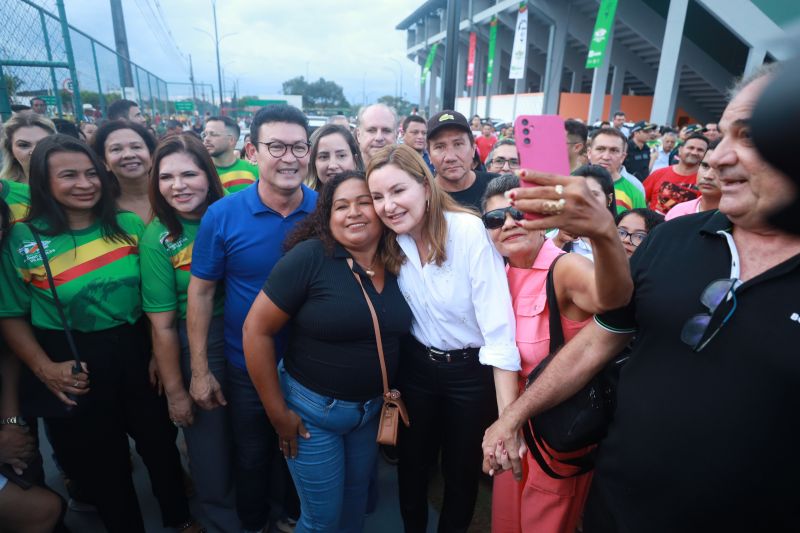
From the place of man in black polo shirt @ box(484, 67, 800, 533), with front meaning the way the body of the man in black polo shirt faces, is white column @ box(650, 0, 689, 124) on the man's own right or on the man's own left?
on the man's own right

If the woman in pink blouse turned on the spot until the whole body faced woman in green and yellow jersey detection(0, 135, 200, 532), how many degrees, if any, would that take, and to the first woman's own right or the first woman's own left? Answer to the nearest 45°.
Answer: approximately 45° to the first woman's own right

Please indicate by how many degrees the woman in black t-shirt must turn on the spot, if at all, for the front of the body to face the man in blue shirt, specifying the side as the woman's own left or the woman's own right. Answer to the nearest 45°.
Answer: approximately 180°

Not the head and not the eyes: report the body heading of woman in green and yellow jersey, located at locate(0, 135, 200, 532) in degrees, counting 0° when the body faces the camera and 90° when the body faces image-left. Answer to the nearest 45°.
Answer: approximately 315°

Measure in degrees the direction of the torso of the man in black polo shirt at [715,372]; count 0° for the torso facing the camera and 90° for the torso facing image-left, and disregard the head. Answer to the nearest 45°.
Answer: approximately 45°

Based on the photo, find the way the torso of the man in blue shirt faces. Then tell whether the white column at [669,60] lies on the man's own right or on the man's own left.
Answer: on the man's own left
